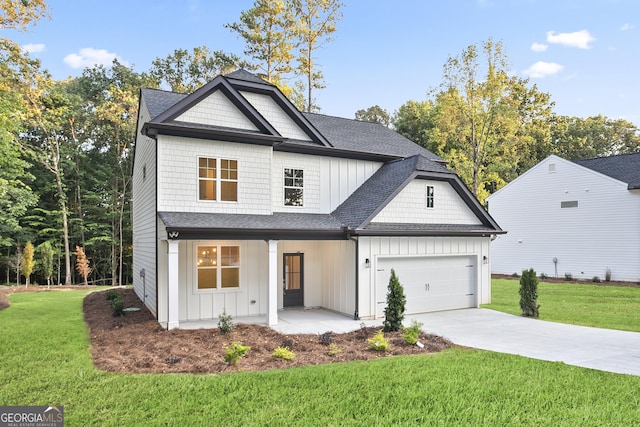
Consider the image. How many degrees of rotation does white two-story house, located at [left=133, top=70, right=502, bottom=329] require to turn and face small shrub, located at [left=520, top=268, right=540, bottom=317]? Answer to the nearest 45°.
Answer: approximately 45° to its left

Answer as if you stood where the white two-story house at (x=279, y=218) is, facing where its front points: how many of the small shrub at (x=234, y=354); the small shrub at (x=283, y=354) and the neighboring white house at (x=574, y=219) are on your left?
1

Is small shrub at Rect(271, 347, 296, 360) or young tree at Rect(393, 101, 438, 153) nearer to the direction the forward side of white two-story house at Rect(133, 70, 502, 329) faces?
the small shrub

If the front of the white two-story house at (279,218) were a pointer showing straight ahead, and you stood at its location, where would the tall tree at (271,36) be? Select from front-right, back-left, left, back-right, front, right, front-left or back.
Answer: back-left

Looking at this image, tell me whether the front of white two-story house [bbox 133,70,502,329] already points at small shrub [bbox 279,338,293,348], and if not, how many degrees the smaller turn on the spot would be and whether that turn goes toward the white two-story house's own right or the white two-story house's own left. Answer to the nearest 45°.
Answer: approximately 45° to the white two-story house's own right

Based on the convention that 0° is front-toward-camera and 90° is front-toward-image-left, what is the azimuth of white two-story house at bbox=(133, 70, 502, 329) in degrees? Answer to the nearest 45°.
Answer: approximately 315°

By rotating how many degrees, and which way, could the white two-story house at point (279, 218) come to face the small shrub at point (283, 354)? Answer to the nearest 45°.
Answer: approximately 45° to its right

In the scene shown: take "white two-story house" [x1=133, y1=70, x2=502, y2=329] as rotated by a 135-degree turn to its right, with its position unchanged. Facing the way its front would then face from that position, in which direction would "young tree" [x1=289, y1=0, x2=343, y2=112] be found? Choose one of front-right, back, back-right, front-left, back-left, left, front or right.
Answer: right

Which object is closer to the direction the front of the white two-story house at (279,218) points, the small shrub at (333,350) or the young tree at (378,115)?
the small shrub

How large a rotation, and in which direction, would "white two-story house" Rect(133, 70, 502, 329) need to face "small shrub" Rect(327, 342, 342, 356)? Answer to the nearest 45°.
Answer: approximately 45° to its right
